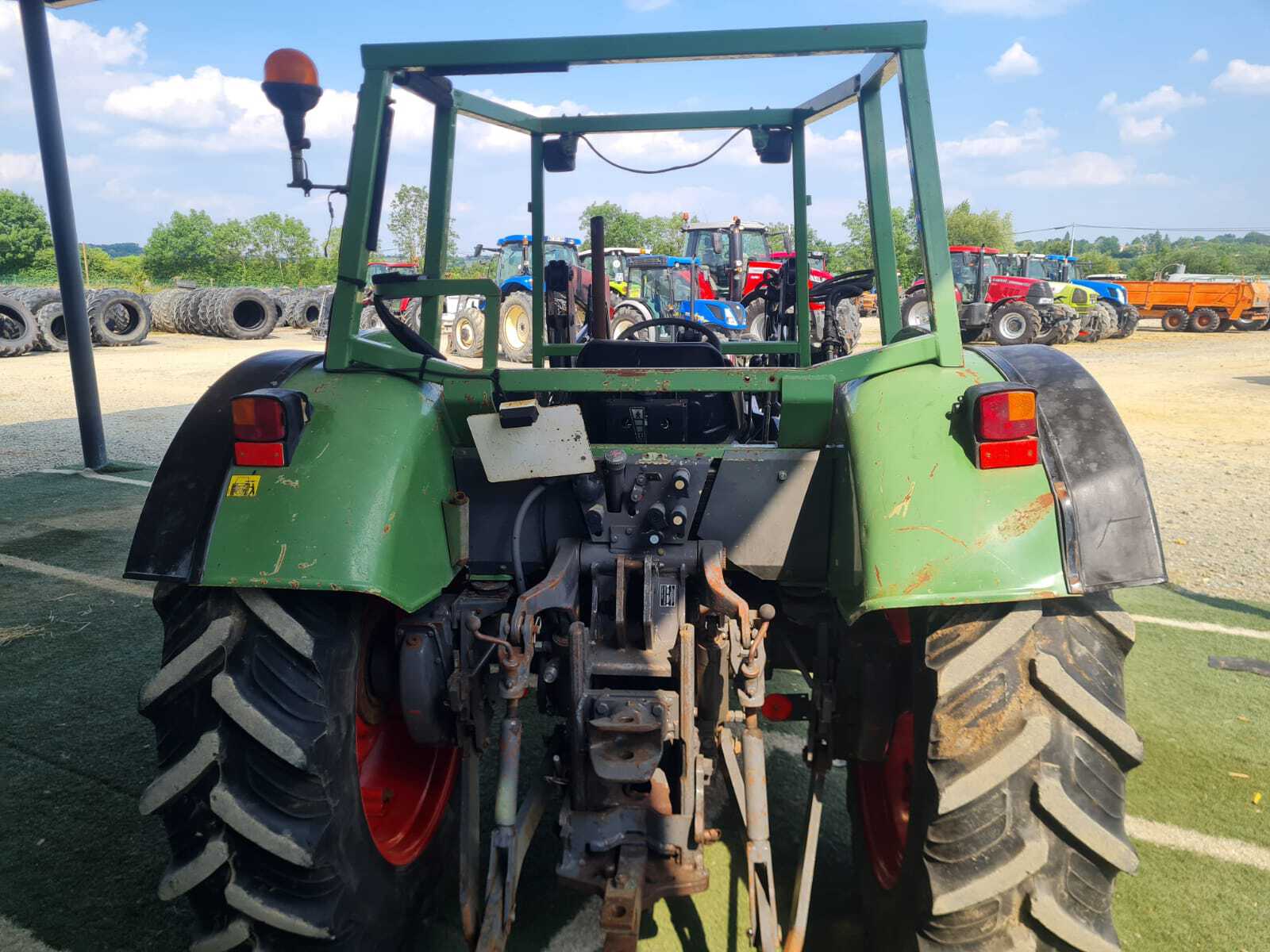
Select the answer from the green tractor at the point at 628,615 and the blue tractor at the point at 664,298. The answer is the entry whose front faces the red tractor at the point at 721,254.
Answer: the green tractor

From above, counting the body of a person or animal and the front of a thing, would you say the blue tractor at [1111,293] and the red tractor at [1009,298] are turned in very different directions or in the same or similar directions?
same or similar directions

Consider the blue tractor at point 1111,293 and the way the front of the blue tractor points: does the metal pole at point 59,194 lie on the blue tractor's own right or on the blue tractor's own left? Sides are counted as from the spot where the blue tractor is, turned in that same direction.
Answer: on the blue tractor's own right

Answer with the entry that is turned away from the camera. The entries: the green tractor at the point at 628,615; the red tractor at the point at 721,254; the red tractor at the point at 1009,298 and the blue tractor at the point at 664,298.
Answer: the green tractor

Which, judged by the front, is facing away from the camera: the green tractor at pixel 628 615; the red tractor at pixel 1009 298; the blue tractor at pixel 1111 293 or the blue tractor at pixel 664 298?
the green tractor

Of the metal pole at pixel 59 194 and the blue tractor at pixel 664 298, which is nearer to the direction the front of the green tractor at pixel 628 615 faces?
the blue tractor

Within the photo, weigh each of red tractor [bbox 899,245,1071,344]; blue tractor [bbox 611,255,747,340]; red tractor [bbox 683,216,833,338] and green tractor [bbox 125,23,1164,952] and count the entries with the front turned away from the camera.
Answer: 1

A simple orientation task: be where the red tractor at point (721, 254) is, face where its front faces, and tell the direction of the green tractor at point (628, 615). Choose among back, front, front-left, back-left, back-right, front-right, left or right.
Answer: front-right

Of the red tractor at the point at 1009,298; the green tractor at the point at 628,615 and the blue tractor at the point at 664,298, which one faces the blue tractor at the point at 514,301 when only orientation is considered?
the green tractor

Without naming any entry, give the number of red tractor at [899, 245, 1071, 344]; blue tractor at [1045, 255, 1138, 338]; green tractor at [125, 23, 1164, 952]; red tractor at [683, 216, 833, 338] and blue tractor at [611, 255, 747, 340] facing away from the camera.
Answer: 1

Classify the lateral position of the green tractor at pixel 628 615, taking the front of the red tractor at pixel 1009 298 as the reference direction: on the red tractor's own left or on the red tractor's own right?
on the red tractor's own right

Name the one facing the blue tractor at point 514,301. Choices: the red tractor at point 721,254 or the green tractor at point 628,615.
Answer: the green tractor

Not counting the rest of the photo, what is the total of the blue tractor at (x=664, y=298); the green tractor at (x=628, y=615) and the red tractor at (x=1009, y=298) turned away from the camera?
1
